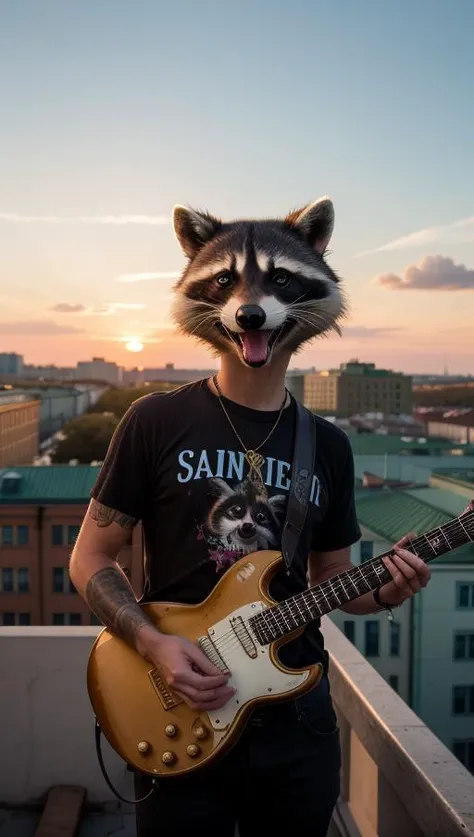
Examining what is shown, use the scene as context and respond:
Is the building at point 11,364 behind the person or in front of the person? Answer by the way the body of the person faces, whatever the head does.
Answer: behind

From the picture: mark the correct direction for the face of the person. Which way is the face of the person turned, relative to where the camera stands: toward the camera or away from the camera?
toward the camera

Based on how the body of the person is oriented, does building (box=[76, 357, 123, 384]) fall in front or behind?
behind

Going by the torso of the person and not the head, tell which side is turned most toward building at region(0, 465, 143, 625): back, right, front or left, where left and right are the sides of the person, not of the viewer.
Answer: back

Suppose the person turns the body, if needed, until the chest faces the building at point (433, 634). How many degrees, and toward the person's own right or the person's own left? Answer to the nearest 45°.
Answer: approximately 180°

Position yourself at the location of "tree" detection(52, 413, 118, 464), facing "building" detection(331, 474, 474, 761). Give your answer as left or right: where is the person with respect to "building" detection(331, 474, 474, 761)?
right

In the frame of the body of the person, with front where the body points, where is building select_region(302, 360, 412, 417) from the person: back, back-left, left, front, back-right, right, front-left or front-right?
back

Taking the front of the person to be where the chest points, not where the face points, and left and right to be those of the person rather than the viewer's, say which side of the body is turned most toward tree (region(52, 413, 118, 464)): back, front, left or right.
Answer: back

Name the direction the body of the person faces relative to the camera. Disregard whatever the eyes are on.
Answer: toward the camera
